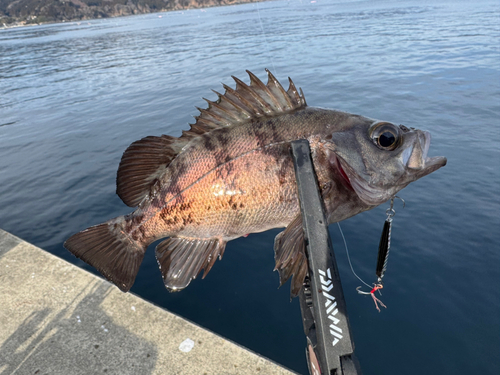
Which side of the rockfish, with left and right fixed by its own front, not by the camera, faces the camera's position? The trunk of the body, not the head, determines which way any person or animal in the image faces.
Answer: right
